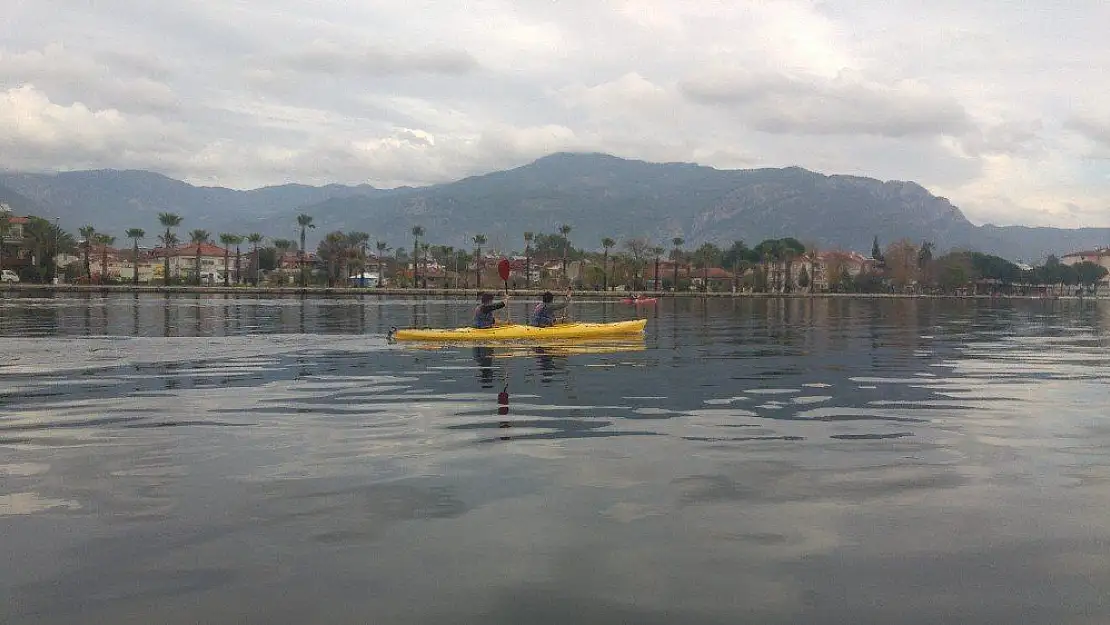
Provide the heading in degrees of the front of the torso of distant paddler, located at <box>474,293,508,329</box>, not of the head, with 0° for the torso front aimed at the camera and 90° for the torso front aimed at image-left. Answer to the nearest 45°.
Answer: approximately 270°

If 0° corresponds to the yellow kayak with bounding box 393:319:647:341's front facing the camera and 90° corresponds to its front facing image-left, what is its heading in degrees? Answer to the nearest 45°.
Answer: approximately 270°
